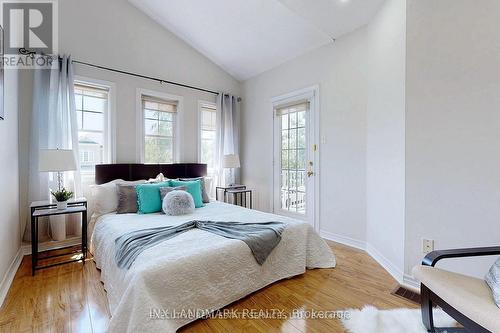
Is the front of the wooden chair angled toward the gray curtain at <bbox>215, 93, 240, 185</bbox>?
no

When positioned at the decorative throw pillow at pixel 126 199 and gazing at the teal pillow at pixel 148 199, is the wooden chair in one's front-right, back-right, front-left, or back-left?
front-right

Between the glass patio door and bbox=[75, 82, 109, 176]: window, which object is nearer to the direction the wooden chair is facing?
the window

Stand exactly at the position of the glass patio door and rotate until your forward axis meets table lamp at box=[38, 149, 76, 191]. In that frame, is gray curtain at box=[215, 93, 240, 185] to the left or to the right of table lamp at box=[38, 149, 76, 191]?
right

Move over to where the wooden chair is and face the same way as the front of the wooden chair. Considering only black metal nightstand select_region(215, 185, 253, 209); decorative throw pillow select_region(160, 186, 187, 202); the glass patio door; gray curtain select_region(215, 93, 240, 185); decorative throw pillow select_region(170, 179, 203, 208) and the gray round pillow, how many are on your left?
0

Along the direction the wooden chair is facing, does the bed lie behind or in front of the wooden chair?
in front

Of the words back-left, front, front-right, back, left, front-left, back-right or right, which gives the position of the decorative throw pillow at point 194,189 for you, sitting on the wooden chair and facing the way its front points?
front-right

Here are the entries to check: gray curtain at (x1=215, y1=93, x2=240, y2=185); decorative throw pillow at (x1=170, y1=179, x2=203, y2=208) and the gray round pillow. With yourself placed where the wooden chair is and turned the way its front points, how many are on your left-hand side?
0

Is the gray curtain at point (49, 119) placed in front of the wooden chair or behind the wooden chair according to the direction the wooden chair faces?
in front

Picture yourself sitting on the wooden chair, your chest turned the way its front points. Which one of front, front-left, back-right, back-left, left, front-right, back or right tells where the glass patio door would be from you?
right

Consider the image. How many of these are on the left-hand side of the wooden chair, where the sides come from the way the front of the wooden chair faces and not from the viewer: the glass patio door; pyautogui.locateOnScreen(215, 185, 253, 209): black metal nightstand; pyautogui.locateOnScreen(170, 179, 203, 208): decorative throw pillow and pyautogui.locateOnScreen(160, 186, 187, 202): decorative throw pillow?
0

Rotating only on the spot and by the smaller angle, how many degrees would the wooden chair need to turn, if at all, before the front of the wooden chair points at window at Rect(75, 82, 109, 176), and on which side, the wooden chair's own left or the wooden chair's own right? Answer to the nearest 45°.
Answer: approximately 45° to the wooden chair's own right

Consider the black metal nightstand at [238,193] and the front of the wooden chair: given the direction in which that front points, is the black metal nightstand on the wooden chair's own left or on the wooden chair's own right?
on the wooden chair's own right

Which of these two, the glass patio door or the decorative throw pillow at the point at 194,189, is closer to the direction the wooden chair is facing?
the decorative throw pillow

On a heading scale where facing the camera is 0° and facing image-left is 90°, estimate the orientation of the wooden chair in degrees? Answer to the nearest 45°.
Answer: approximately 45°

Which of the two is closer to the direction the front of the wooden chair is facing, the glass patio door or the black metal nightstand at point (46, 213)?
the black metal nightstand
